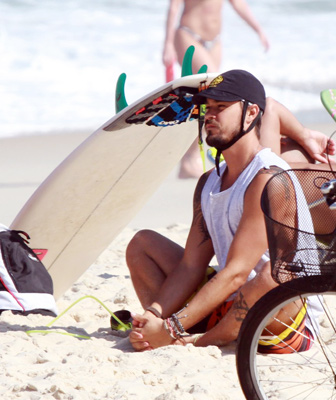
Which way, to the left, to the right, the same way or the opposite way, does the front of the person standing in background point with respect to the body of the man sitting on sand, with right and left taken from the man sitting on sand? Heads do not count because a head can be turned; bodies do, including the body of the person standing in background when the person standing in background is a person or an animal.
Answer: to the left

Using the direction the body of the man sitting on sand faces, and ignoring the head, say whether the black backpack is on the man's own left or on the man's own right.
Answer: on the man's own right

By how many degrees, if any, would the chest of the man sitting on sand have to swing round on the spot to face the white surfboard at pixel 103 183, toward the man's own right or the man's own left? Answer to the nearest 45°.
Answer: approximately 90° to the man's own right

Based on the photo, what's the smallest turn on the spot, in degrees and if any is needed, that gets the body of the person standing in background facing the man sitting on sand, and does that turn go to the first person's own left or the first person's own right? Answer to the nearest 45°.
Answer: approximately 45° to the first person's own right

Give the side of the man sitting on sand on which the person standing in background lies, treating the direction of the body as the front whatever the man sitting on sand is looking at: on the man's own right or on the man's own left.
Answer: on the man's own right

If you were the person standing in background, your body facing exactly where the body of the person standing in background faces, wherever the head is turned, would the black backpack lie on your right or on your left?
on your right

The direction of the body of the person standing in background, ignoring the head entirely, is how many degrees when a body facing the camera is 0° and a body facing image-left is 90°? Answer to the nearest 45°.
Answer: approximately 315°

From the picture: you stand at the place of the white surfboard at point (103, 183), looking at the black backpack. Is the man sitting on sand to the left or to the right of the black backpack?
left
